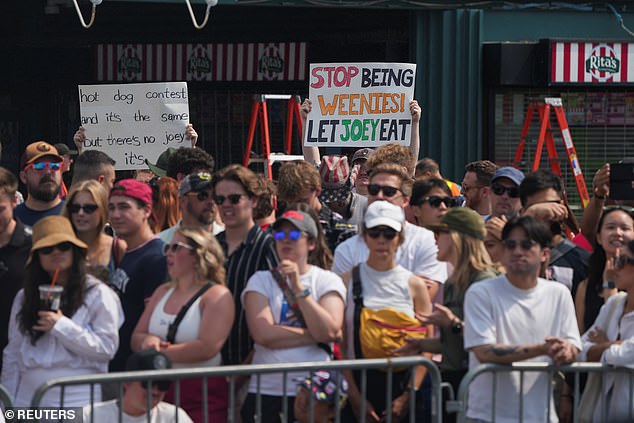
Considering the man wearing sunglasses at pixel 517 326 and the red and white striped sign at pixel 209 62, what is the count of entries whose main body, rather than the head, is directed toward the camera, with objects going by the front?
2

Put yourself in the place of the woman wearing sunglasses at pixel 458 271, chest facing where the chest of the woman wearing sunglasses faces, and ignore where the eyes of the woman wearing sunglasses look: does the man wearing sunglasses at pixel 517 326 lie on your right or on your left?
on your left

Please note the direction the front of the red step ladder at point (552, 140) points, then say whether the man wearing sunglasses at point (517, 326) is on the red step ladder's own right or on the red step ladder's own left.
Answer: on the red step ladder's own right

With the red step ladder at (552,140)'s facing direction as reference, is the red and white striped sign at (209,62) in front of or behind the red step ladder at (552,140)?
behind

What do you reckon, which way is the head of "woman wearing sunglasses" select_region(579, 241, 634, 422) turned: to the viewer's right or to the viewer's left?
to the viewer's left

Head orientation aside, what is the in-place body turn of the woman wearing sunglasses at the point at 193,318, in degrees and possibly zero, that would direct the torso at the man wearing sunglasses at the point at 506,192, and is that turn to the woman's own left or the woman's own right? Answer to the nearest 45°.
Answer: approximately 180°

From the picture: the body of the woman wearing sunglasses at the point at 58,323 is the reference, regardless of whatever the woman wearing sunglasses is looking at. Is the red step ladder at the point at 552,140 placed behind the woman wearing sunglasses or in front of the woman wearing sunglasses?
behind
